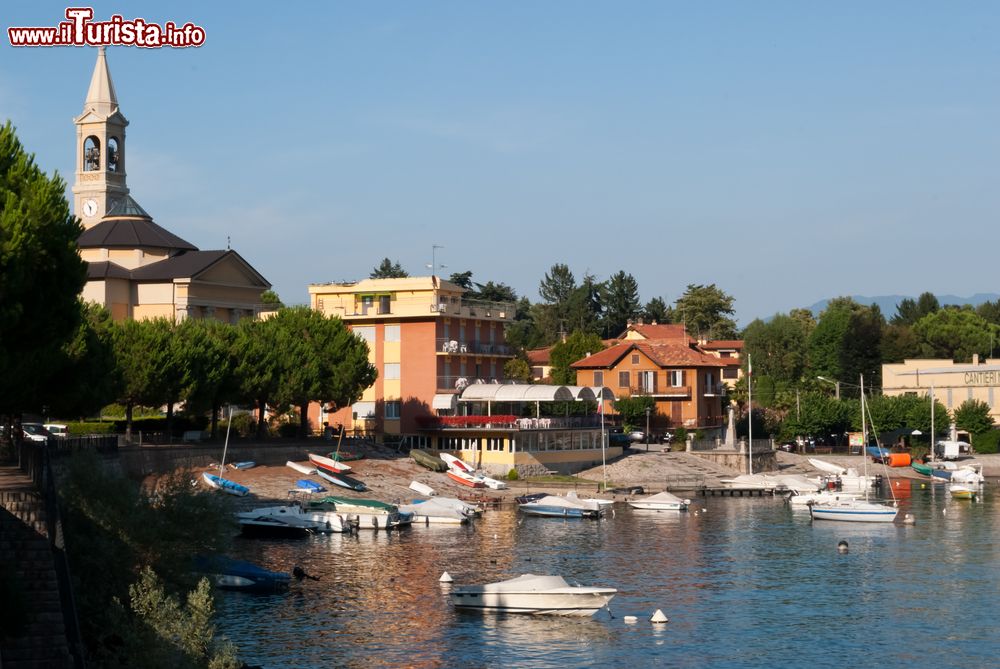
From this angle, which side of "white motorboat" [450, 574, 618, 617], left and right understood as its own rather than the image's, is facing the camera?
right
